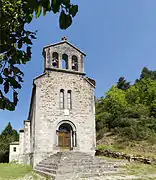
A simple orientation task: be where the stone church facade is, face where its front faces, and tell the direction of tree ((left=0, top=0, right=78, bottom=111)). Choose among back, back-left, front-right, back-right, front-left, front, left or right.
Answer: front-right

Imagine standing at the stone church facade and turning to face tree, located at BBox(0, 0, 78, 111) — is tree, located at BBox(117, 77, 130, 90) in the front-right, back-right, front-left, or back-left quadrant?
back-left

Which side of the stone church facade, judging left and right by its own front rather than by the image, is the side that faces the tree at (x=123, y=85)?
left

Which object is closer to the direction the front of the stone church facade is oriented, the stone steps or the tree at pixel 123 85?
the stone steps

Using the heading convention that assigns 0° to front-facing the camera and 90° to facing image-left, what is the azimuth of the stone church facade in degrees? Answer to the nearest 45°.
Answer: approximately 315°

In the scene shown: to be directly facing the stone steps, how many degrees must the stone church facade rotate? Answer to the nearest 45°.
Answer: approximately 45° to its right
